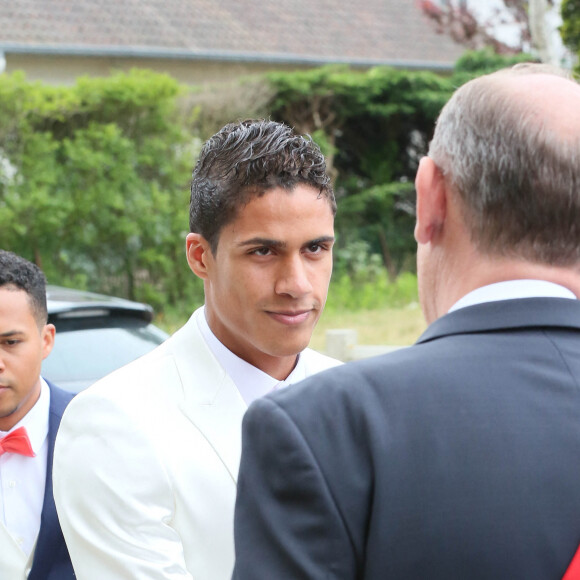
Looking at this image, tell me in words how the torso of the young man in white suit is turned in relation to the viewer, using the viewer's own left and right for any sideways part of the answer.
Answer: facing the viewer and to the right of the viewer

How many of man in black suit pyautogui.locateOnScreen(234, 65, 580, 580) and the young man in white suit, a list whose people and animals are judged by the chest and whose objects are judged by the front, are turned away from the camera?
1

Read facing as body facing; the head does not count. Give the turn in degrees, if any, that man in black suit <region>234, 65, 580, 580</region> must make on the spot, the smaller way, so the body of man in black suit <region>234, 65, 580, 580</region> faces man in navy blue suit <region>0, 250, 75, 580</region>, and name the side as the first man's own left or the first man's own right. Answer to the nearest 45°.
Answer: approximately 45° to the first man's own left

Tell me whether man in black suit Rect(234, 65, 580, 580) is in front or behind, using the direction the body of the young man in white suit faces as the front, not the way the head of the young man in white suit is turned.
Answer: in front

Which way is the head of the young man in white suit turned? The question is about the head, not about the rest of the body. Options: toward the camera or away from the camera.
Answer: toward the camera

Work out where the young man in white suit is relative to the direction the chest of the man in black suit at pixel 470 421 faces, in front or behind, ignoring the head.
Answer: in front

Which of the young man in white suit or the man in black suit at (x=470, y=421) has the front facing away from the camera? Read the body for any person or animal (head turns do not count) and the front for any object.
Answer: the man in black suit

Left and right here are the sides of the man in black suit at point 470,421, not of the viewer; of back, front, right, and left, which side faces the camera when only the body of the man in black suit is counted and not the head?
back

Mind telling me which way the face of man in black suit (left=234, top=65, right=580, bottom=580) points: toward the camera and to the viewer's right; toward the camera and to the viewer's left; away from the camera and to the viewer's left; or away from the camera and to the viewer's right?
away from the camera and to the viewer's left

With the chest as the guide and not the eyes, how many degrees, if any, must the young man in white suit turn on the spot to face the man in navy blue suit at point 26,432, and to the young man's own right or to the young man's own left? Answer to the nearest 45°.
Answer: approximately 180°
